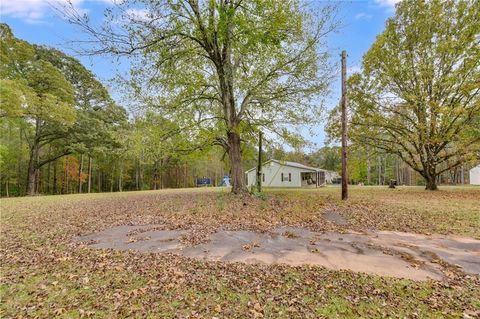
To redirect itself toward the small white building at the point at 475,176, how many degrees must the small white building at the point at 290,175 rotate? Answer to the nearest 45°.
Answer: approximately 45° to its left

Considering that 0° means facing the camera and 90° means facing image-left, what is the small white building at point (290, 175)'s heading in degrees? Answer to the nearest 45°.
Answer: approximately 315°

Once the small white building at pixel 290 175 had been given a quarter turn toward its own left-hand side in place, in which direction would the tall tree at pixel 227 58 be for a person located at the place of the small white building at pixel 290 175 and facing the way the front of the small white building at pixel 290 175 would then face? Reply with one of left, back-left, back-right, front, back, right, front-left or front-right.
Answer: back-right

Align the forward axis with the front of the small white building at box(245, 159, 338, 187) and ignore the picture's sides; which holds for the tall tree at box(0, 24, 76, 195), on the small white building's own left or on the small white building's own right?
on the small white building's own right
